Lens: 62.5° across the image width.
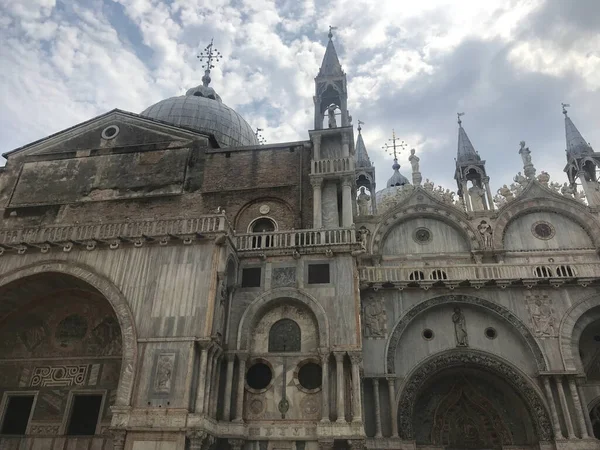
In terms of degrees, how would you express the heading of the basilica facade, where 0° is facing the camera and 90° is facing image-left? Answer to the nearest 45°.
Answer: approximately 0°
